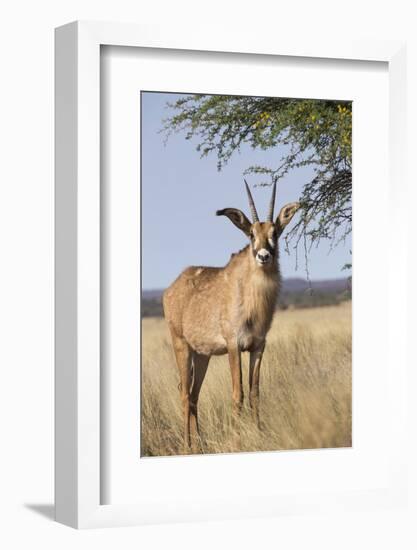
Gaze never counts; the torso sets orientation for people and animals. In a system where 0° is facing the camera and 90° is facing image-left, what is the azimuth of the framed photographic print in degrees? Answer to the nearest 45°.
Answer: approximately 315°
